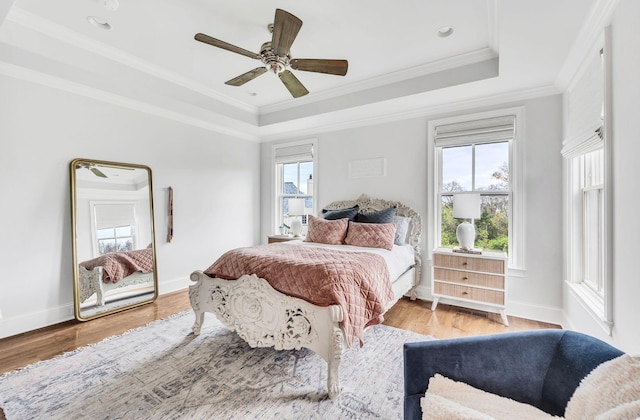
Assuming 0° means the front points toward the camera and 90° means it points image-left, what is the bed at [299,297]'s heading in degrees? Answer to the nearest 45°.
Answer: approximately 45°

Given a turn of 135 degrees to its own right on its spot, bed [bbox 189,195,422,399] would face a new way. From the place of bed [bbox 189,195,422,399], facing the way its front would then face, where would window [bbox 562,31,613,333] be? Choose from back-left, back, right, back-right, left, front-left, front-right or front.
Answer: right

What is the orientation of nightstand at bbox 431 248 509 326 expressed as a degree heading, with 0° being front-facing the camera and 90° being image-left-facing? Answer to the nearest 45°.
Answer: approximately 45°

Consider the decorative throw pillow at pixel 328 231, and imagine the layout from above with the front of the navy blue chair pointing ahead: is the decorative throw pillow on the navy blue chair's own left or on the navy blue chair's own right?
on the navy blue chair's own right

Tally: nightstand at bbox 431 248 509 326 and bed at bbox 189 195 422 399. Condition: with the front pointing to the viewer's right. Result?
0

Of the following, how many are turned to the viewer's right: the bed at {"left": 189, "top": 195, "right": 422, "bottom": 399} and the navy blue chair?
0

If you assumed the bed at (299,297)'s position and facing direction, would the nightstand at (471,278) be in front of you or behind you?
behind

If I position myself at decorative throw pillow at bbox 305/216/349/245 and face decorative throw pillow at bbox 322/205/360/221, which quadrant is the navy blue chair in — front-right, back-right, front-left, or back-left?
back-right

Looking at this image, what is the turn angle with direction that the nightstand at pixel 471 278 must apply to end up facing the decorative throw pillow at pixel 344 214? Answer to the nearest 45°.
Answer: approximately 45° to its right

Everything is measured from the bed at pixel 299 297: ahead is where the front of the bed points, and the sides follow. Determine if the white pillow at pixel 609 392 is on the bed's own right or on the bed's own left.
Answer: on the bed's own left

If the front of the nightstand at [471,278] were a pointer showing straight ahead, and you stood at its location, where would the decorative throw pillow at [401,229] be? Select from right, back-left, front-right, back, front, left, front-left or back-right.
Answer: front-right

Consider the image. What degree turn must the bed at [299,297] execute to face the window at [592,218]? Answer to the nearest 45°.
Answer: approximately 135° to its left
